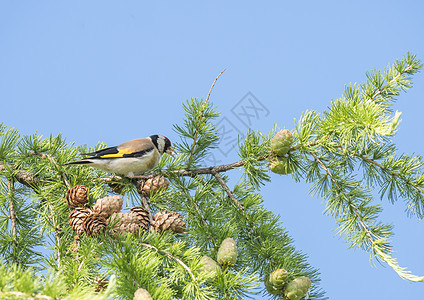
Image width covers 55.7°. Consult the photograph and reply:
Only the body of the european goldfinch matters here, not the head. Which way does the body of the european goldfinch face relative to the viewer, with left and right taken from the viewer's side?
facing to the right of the viewer

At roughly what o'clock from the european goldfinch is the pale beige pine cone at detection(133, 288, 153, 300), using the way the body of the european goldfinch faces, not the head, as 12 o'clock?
The pale beige pine cone is roughly at 3 o'clock from the european goldfinch.
